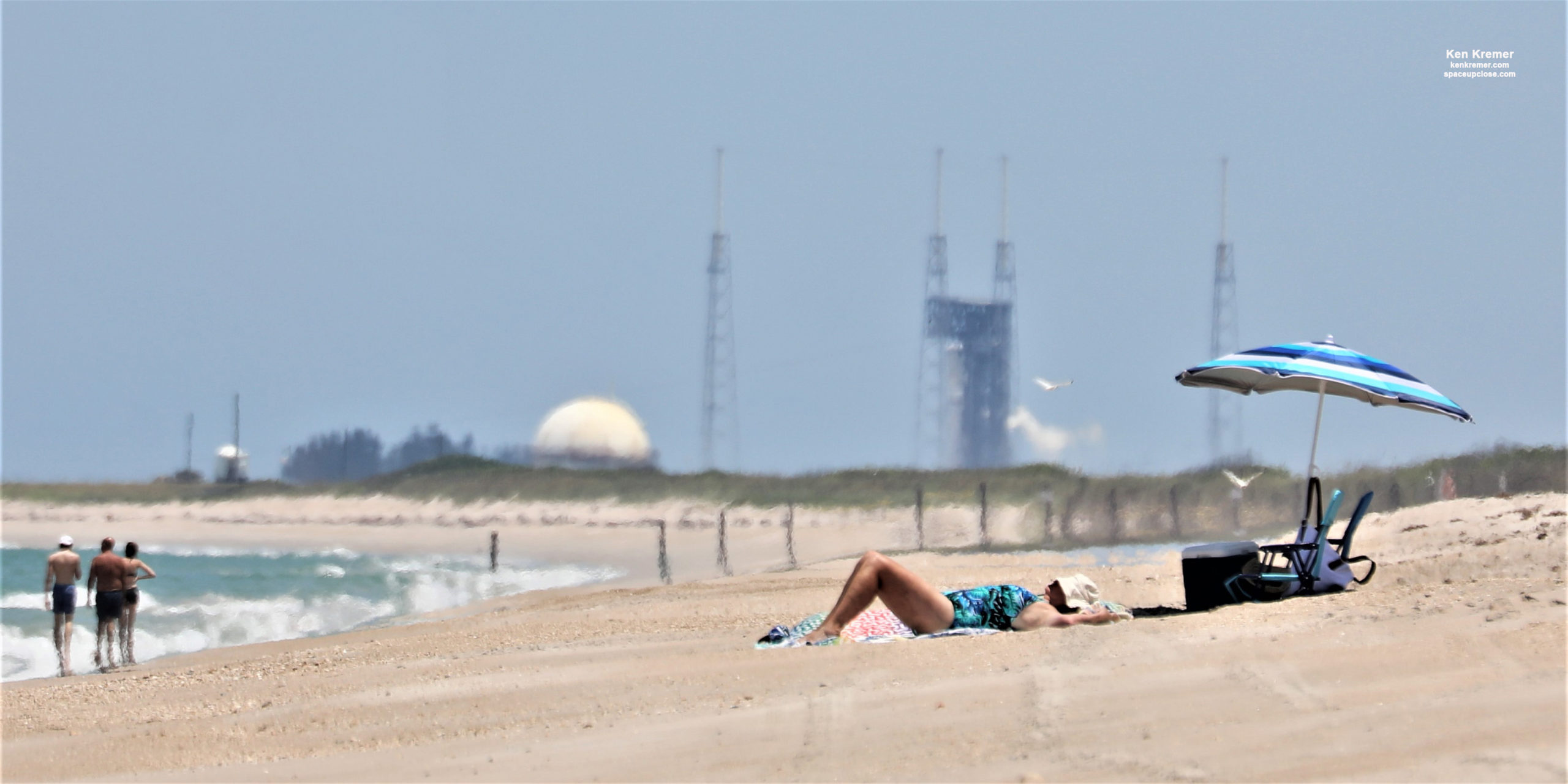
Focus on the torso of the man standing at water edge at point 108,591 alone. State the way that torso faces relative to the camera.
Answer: away from the camera

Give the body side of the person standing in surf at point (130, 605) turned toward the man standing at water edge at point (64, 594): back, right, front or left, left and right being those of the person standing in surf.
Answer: left

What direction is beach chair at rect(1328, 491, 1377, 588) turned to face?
to the viewer's left

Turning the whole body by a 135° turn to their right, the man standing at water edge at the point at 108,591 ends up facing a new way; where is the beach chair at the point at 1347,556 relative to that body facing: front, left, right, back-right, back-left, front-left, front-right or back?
front

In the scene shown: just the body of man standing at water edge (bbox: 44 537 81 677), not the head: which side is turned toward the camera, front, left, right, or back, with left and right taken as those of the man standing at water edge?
back

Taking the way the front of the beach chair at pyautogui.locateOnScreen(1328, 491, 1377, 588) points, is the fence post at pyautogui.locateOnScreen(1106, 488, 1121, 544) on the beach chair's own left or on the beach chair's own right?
on the beach chair's own right

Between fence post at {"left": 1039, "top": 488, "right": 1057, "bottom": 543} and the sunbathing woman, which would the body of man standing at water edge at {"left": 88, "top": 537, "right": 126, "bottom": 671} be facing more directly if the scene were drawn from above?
the fence post

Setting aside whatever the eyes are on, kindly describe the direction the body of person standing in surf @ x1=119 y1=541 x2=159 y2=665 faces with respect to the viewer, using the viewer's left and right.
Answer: facing away from the viewer

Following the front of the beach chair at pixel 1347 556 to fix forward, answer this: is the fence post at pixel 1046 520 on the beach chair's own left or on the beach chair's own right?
on the beach chair's own right

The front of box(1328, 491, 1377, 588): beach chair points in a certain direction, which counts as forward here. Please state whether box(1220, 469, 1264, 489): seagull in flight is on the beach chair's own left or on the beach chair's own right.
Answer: on the beach chair's own right
